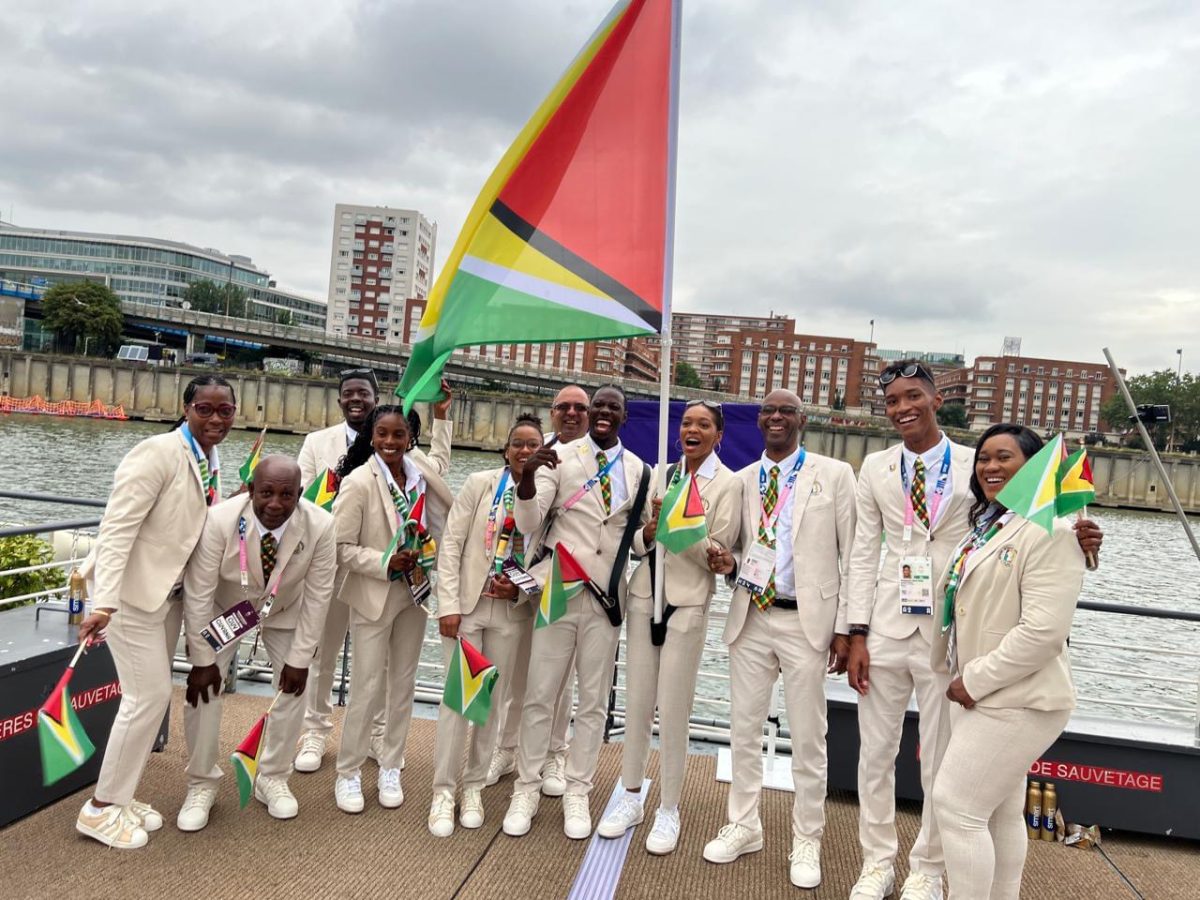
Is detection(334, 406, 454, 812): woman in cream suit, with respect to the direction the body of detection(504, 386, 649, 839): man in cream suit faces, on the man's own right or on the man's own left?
on the man's own right

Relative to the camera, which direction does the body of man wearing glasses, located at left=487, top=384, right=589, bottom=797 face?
toward the camera

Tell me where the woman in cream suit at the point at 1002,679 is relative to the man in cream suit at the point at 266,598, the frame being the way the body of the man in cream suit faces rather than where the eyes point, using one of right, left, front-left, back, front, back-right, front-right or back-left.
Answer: front-left

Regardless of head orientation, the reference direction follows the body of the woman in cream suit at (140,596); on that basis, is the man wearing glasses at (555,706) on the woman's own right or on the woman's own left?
on the woman's own left

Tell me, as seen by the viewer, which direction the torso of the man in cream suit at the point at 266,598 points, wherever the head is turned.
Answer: toward the camera

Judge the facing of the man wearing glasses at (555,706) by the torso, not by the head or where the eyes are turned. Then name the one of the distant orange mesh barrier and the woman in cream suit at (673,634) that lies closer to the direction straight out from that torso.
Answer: the woman in cream suit

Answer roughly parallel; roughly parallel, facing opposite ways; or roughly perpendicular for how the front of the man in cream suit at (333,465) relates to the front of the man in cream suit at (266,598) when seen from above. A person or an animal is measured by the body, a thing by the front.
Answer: roughly parallel

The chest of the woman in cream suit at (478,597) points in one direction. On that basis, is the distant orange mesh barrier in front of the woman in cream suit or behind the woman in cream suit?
behind

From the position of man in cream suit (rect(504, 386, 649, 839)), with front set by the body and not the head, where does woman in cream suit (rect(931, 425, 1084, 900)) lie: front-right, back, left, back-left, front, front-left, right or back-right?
front-left

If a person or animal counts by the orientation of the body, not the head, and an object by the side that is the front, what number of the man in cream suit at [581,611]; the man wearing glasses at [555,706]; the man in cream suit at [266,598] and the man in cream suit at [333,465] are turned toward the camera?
4

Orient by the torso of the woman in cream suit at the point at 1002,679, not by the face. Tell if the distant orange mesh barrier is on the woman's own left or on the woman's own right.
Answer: on the woman's own right

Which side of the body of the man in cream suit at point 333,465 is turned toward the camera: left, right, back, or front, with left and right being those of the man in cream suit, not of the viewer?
front

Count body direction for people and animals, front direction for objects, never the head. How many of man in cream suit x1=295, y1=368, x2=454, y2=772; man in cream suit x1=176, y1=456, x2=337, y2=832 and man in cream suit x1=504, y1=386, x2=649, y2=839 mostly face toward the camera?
3
